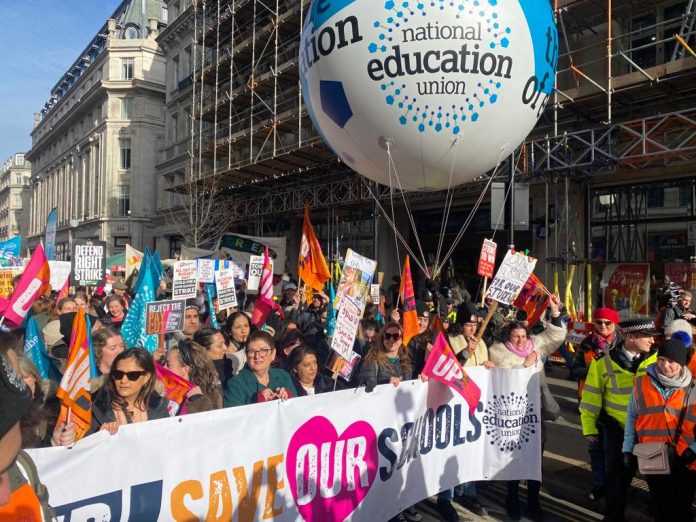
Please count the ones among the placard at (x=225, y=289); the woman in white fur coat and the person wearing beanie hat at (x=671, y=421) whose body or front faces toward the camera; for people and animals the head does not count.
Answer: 3

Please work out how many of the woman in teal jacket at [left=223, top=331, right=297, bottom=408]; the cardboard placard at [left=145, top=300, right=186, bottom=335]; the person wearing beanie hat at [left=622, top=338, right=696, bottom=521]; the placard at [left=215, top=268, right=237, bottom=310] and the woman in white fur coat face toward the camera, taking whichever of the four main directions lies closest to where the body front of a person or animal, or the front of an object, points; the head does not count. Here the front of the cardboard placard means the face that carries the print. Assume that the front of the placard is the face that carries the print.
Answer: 5

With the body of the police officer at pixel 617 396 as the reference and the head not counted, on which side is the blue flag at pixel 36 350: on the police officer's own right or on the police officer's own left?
on the police officer's own right

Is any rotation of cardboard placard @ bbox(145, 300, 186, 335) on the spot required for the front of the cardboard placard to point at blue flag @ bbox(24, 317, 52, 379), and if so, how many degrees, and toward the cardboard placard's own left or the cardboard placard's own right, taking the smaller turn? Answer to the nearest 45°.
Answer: approximately 45° to the cardboard placard's own right

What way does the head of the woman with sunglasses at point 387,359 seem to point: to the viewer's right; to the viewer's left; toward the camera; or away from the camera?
toward the camera

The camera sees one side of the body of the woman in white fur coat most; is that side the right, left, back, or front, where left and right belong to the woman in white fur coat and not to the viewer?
front

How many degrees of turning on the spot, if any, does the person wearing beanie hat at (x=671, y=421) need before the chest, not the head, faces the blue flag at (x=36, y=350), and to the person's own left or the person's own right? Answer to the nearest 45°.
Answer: approximately 90° to the person's own right

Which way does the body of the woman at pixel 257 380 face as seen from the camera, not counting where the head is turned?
toward the camera

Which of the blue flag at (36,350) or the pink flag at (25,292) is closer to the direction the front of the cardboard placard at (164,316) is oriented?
the blue flag

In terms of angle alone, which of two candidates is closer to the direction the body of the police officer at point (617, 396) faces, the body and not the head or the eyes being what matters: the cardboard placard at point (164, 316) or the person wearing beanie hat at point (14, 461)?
the person wearing beanie hat

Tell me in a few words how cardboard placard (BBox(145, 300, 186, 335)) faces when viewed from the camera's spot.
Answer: facing the viewer

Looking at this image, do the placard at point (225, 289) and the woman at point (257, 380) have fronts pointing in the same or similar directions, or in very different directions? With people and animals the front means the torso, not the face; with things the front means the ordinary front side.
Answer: same or similar directions

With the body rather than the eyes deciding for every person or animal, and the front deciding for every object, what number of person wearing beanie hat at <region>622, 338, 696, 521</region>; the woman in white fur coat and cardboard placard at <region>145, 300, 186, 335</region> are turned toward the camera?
3

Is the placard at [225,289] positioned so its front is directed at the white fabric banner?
yes

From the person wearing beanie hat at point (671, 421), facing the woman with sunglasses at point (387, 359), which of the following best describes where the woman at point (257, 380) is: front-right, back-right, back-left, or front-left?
front-left

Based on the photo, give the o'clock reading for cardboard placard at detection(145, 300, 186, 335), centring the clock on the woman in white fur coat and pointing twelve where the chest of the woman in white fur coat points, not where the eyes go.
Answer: The cardboard placard is roughly at 3 o'clock from the woman in white fur coat.

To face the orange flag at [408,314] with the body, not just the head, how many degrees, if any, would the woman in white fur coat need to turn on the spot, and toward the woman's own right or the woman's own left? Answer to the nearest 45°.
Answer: approximately 135° to the woman's own right
